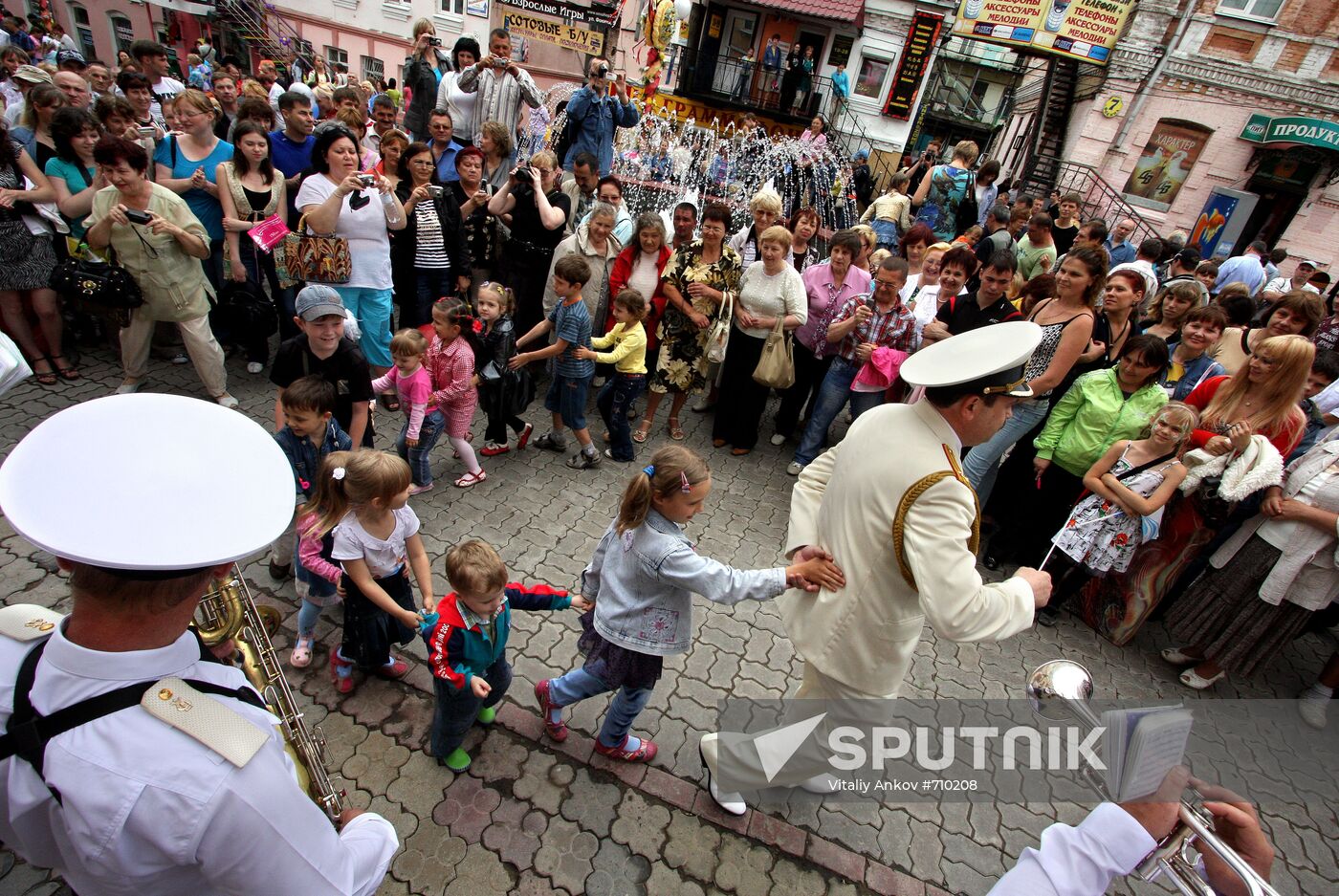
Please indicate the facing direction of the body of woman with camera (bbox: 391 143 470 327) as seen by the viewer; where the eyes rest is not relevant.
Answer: toward the camera

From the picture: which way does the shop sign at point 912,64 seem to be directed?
toward the camera

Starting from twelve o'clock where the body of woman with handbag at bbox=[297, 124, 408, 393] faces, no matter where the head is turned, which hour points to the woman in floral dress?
The woman in floral dress is roughly at 11 o'clock from the woman with handbag.

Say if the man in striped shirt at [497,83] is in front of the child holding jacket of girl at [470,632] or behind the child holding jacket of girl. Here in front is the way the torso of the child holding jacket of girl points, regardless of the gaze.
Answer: behind

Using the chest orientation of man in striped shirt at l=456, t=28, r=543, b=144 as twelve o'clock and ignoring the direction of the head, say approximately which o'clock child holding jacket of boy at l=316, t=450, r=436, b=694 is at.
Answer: The child holding jacket of boy is roughly at 12 o'clock from the man in striped shirt.

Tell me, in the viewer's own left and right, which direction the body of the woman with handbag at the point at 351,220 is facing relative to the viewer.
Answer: facing the viewer and to the right of the viewer

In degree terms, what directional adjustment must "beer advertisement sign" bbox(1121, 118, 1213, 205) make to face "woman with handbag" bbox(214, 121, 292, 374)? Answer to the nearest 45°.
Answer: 0° — it already faces them

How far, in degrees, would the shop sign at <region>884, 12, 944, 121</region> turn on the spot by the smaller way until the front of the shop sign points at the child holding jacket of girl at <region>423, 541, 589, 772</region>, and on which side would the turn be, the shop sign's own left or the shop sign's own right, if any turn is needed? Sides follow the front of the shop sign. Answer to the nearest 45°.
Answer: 0° — it already faces them

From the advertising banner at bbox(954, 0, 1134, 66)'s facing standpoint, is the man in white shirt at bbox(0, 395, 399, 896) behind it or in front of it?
in front

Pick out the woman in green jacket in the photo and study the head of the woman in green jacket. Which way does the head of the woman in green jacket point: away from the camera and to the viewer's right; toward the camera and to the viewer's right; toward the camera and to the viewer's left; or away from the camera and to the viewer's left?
toward the camera and to the viewer's left

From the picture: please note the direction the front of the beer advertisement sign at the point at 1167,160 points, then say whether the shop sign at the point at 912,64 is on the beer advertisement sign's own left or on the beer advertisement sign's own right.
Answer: on the beer advertisement sign's own right
